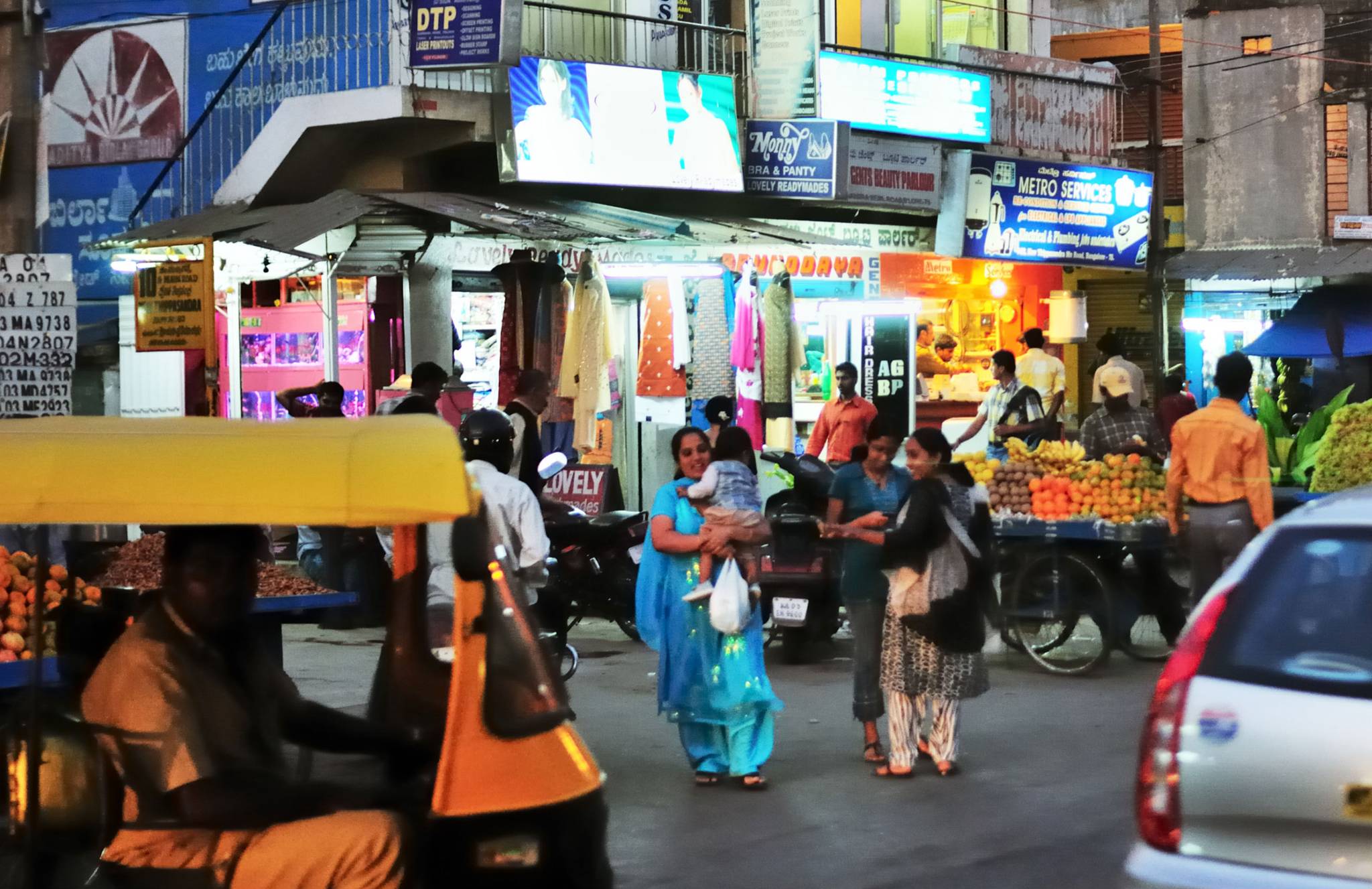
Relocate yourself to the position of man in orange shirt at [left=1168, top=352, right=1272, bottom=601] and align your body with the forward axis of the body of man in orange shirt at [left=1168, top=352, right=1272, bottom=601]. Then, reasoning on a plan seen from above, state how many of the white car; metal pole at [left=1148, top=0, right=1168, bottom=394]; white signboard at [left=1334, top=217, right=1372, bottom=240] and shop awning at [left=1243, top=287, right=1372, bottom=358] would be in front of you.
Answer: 3

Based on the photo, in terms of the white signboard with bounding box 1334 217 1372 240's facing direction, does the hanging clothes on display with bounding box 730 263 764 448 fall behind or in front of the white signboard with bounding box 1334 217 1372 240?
in front

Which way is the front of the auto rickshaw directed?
to the viewer's right

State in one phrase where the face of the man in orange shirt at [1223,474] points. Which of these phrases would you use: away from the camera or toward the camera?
away from the camera

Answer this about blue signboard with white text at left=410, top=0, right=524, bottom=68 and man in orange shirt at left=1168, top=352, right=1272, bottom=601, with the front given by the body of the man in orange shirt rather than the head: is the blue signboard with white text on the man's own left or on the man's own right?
on the man's own left

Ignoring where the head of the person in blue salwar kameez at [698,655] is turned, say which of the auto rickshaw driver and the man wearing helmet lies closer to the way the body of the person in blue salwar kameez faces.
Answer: the auto rickshaw driver

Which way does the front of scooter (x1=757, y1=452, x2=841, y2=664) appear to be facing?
away from the camera
